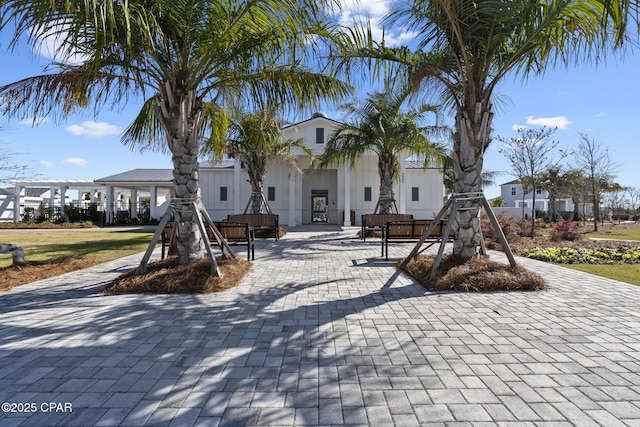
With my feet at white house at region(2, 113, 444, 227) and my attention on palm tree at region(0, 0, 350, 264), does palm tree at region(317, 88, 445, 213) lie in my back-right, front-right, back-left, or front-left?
front-left

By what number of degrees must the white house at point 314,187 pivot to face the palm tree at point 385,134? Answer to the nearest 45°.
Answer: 0° — it already faces it

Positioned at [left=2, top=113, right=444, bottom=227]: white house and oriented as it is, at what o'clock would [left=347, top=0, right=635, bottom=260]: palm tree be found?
The palm tree is roughly at 12 o'clock from the white house.

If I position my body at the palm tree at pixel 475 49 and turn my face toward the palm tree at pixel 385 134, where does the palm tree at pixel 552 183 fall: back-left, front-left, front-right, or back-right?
front-right

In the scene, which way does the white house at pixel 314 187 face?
toward the camera

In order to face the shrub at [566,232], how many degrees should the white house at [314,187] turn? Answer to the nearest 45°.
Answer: approximately 45° to its left

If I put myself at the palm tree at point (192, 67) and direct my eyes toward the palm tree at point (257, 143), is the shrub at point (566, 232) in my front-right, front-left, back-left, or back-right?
front-right

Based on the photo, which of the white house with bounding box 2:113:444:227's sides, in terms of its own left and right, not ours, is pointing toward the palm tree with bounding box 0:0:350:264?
front

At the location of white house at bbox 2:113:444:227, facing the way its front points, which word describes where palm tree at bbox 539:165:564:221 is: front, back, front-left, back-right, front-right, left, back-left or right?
left

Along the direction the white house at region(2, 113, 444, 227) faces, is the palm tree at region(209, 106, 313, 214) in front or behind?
in front
